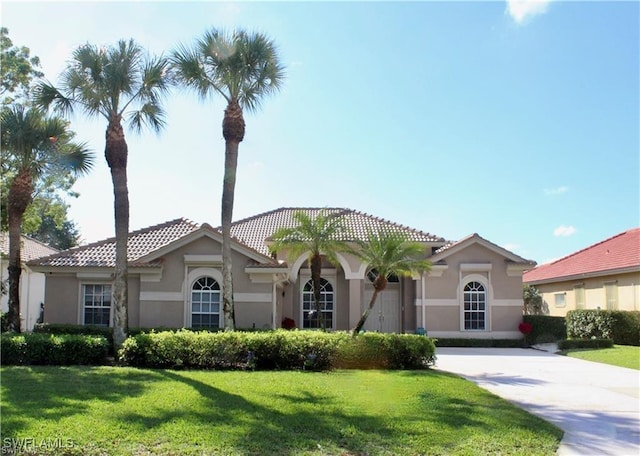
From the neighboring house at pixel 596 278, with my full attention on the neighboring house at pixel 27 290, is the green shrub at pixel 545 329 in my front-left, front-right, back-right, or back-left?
front-left

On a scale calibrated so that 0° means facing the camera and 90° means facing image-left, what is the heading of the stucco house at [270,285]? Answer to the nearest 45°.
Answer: approximately 0°

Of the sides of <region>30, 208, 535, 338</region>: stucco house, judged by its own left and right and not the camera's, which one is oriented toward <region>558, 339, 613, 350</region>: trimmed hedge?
left

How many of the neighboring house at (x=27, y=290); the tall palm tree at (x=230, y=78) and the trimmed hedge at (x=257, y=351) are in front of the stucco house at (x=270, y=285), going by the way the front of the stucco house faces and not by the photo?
2

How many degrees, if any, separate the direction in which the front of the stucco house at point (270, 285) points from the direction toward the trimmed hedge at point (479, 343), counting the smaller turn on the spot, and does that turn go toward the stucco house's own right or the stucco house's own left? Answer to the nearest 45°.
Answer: approximately 90° to the stucco house's own left

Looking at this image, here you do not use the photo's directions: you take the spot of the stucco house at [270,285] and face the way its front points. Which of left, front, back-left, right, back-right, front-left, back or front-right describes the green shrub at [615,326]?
left

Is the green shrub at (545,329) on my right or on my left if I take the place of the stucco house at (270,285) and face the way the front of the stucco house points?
on my left

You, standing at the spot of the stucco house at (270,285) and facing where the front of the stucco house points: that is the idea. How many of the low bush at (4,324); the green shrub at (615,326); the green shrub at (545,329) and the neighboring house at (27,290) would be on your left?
2

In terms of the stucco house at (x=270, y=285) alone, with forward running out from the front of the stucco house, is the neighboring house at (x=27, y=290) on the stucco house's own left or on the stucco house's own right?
on the stucco house's own right

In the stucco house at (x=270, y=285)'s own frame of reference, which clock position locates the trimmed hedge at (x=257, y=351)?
The trimmed hedge is roughly at 12 o'clock from the stucco house.

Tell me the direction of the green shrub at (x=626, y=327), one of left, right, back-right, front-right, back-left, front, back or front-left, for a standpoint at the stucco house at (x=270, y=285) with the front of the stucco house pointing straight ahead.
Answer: left

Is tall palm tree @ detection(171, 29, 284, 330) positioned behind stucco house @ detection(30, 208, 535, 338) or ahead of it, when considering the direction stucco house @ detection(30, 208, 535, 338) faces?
ahead
